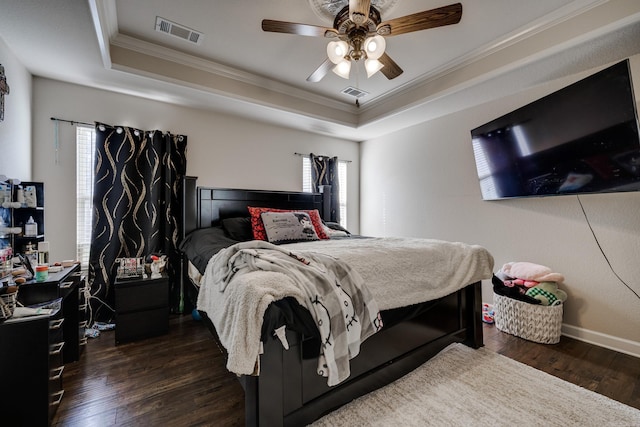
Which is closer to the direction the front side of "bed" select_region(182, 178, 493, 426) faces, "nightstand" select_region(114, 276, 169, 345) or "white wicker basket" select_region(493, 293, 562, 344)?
the white wicker basket

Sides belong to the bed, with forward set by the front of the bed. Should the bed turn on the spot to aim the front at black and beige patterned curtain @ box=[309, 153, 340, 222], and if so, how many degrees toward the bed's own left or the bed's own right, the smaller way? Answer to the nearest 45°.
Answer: approximately 135° to the bed's own left

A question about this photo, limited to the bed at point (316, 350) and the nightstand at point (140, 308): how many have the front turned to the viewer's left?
0

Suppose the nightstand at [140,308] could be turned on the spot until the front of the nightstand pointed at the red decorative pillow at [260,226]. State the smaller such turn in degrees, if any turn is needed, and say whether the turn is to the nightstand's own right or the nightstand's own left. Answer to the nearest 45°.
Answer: approximately 45° to the nightstand's own left

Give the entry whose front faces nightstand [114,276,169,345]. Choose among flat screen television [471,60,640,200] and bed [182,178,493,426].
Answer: the flat screen television

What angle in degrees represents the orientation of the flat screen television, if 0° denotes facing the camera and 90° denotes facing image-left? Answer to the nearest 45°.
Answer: approximately 45°

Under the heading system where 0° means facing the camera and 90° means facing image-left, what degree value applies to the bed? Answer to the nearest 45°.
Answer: approximately 315°
